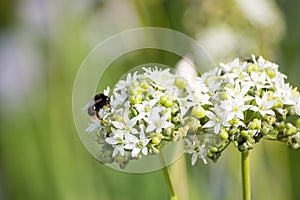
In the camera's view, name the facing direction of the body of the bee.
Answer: to the viewer's right
